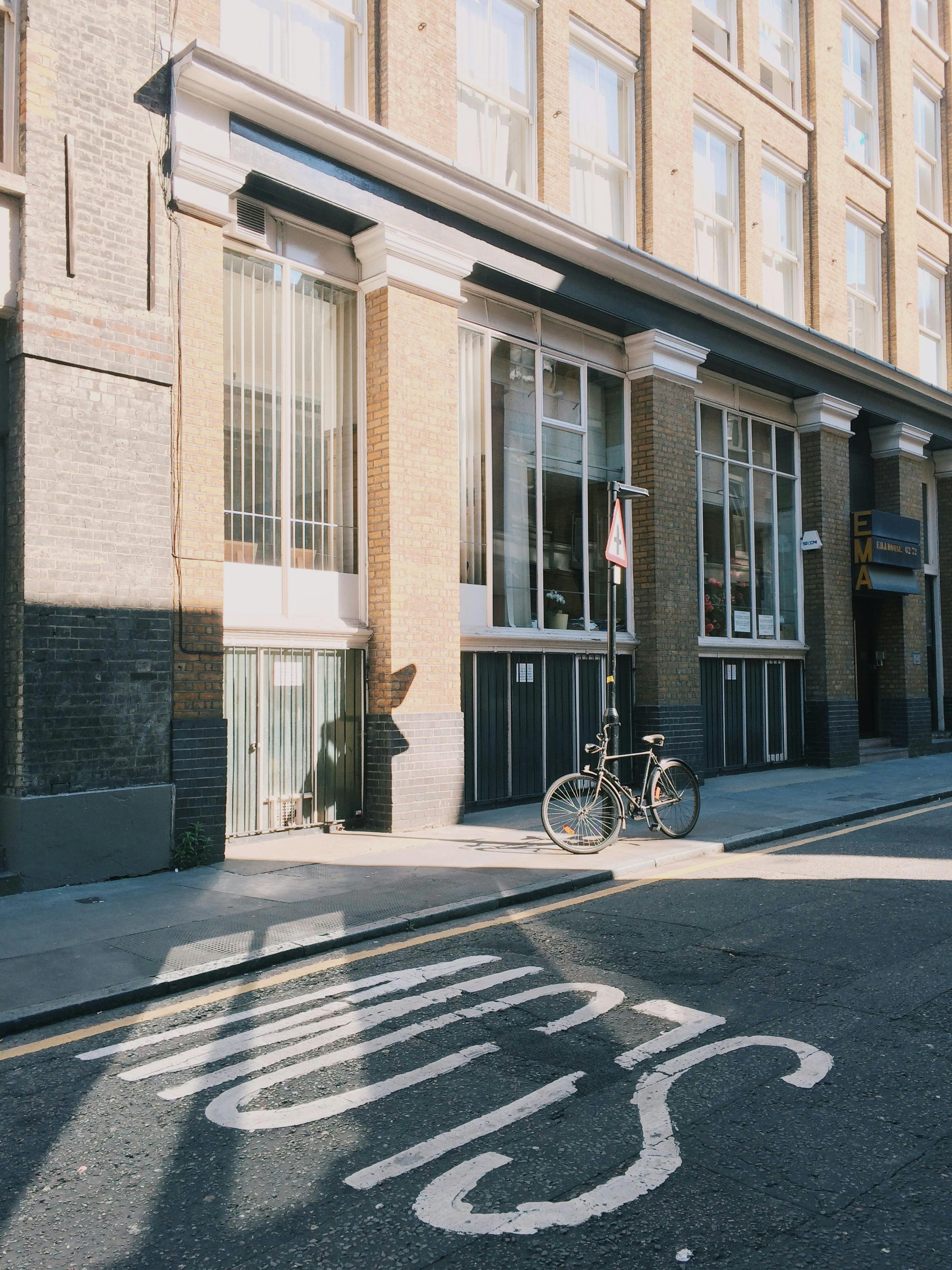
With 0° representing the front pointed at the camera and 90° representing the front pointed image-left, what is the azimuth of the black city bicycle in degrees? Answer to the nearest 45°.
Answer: approximately 45°

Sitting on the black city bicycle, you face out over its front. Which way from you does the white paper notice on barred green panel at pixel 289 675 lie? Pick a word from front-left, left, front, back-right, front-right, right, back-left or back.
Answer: front-right

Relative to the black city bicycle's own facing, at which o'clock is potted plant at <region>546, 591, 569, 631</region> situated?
The potted plant is roughly at 4 o'clock from the black city bicycle.

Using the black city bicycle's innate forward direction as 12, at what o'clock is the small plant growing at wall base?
The small plant growing at wall base is roughly at 1 o'clock from the black city bicycle.

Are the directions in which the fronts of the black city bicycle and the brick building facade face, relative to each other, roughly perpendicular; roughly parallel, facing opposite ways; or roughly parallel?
roughly perpendicular

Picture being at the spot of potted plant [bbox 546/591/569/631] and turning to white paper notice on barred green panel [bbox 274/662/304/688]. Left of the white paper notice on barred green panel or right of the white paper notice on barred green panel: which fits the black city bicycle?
left

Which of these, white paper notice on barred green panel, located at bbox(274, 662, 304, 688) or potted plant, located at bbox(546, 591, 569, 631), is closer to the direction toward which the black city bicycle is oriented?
the white paper notice on barred green panel
